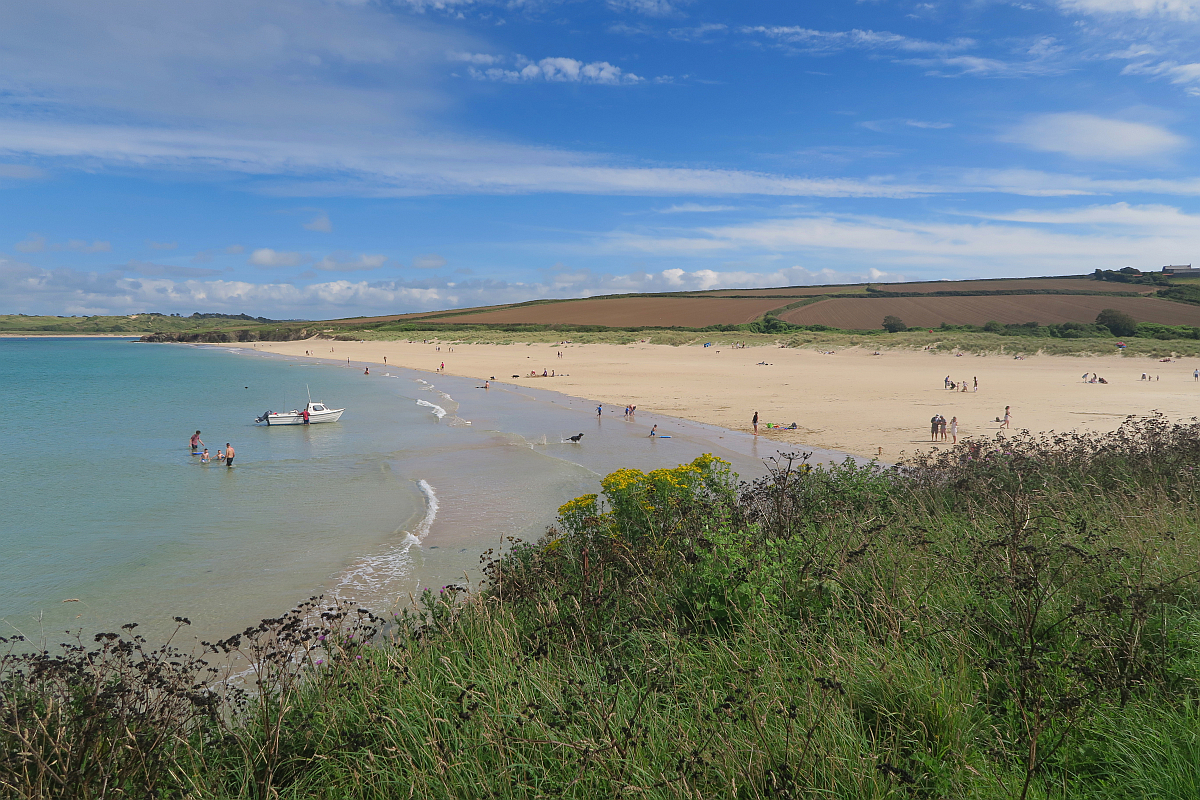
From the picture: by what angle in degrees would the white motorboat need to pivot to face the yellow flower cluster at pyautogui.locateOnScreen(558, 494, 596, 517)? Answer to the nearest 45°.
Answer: approximately 90° to its right

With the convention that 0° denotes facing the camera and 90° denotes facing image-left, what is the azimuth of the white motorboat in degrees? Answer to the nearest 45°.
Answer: approximately 270°
